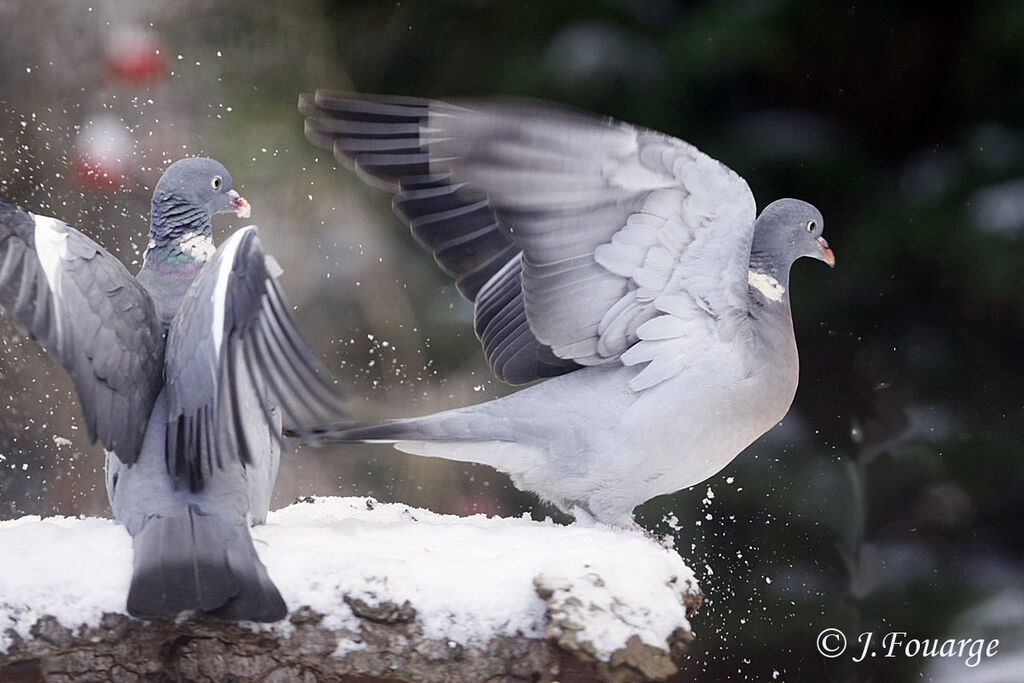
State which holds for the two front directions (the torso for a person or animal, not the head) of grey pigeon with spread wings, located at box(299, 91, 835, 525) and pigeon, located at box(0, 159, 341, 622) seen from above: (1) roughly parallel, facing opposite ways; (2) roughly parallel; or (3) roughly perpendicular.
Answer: roughly perpendicular

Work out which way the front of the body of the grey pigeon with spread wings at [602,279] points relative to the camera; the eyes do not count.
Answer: to the viewer's right

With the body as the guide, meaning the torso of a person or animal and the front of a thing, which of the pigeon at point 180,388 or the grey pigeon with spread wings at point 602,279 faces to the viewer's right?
the grey pigeon with spread wings

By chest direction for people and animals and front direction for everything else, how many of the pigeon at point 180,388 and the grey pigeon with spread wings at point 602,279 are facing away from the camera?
1

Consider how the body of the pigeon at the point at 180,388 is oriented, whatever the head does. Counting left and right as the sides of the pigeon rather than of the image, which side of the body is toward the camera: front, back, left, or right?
back
